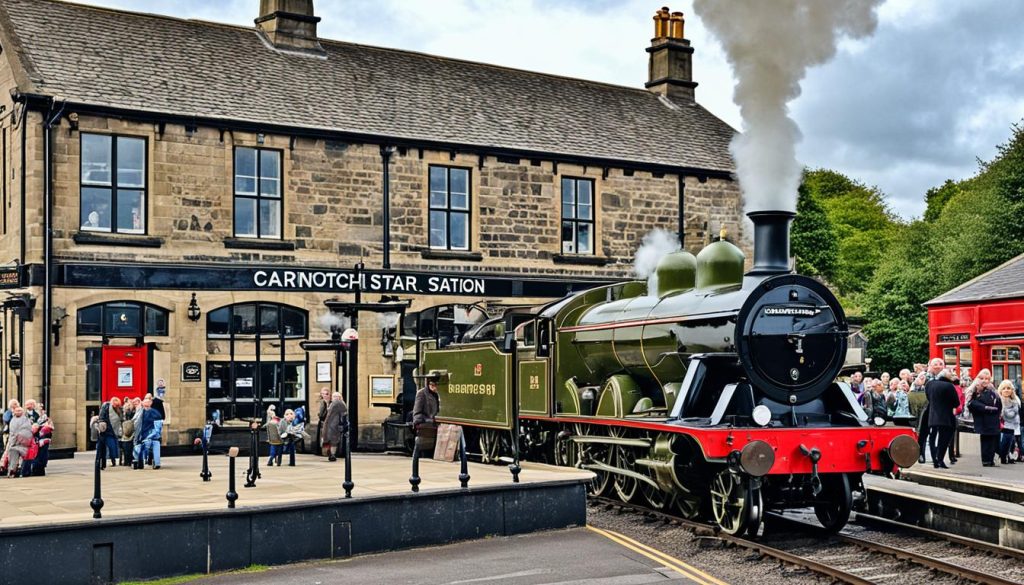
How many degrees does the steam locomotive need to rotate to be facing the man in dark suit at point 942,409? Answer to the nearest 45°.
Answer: approximately 90° to its left

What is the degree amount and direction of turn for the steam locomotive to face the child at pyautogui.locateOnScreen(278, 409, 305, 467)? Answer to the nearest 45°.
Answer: approximately 180°

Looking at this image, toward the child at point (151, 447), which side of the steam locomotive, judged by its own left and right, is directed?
back

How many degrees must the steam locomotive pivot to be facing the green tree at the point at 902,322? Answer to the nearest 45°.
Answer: approximately 135° to its left

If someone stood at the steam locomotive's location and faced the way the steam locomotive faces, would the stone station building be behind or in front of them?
behind

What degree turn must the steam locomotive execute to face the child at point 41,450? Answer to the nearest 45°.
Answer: approximately 135° to its right

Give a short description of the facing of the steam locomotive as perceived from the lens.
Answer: facing the viewer and to the right of the viewer

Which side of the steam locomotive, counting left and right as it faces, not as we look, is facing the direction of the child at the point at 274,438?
back
